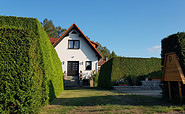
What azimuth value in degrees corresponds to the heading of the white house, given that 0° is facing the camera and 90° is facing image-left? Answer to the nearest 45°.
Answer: approximately 0°

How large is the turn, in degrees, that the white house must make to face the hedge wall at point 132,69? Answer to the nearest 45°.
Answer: approximately 45° to its left

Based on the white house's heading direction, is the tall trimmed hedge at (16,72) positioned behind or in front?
in front

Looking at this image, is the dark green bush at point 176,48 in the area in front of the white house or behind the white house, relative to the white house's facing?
in front
